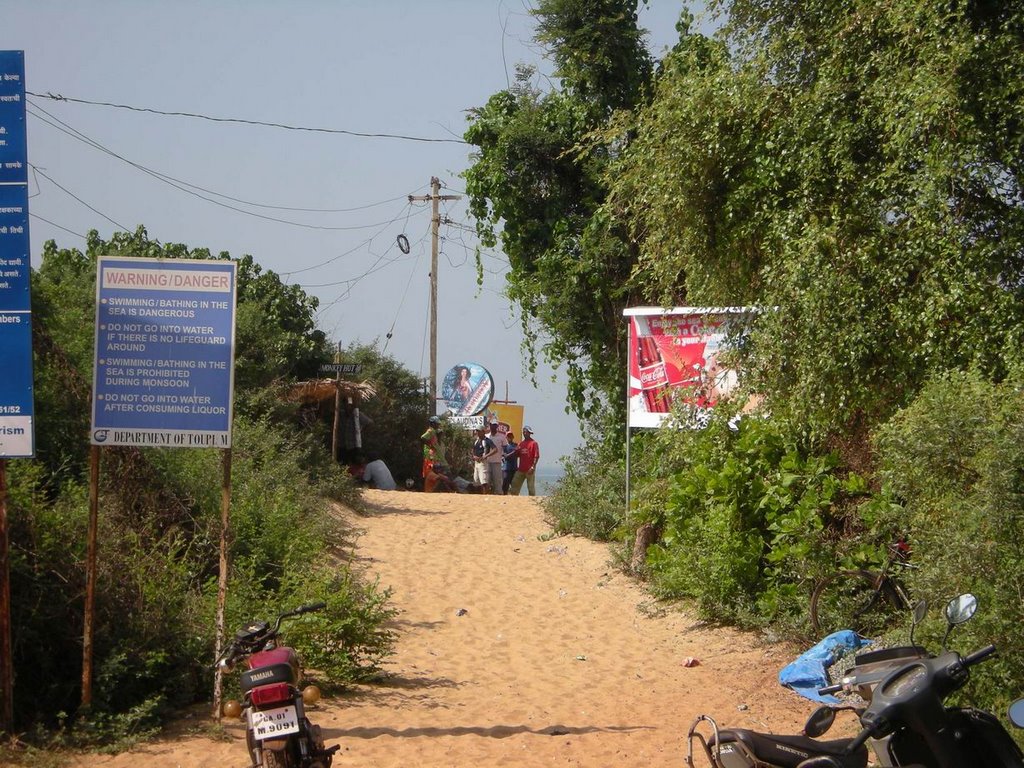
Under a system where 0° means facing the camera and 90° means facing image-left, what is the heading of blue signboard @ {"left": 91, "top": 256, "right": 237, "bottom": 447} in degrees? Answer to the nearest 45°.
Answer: approximately 0°

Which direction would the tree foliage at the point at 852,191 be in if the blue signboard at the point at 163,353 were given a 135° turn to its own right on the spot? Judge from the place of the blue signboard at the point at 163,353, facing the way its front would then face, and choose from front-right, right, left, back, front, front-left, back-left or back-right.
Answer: back-right

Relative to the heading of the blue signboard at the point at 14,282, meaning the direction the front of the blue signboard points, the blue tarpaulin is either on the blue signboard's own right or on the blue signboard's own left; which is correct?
on the blue signboard's own left

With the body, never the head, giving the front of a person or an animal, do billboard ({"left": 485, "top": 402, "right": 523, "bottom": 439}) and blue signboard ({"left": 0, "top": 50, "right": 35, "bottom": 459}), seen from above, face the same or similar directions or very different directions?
same or similar directions

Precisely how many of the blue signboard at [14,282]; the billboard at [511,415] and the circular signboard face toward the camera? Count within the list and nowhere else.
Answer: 3

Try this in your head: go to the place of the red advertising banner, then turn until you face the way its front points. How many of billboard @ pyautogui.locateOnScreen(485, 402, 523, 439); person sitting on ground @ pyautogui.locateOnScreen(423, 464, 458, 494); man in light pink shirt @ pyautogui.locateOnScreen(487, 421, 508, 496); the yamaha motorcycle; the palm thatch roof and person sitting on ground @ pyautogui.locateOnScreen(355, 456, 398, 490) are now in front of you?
1

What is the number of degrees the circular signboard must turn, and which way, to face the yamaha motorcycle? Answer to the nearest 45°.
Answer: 0° — it already faces it

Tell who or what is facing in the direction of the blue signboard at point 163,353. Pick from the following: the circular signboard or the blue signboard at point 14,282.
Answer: the circular signboard

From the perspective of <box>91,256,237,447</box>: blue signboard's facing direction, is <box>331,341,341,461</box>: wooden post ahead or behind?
behind

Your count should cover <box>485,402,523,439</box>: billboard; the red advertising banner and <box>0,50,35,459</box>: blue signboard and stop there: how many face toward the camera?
3

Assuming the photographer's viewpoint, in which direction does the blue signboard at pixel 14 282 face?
facing the viewer

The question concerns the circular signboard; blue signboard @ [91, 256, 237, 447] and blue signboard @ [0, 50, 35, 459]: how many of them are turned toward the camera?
3

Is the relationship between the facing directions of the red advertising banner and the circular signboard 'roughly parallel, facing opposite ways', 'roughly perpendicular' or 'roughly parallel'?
roughly parallel

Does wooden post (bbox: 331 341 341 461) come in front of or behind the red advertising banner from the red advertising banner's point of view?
behind

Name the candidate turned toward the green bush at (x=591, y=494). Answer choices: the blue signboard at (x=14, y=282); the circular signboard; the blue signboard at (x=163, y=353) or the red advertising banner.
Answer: the circular signboard

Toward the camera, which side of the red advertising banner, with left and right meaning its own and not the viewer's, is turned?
front
